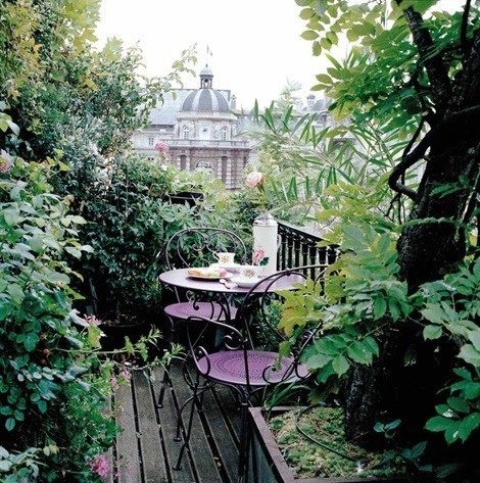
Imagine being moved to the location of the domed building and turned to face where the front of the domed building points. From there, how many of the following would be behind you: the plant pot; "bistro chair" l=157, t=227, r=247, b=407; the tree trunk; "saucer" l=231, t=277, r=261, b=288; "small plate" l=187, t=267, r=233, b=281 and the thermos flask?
0

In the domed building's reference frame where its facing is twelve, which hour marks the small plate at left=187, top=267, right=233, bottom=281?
The small plate is roughly at 12 o'clock from the domed building.

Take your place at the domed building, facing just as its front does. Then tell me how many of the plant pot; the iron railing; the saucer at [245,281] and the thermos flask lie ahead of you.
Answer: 4

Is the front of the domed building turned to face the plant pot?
yes

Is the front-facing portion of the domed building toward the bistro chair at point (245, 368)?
yes

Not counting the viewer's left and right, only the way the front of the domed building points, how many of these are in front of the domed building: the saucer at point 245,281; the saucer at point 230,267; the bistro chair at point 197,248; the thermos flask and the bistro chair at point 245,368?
5

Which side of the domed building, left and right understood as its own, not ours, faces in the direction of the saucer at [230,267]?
front

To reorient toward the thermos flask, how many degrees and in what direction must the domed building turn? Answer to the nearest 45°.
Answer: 0° — it already faces it

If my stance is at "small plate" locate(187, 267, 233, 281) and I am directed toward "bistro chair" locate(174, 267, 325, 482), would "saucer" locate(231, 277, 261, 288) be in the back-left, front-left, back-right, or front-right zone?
front-left

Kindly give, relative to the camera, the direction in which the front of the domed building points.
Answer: facing the viewer

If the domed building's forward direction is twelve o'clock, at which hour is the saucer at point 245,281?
The saucer is roughly at 12 o'clock from the domed building.

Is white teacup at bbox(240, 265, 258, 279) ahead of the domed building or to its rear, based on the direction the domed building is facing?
ahead

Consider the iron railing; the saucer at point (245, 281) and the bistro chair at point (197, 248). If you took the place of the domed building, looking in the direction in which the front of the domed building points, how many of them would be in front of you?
3
